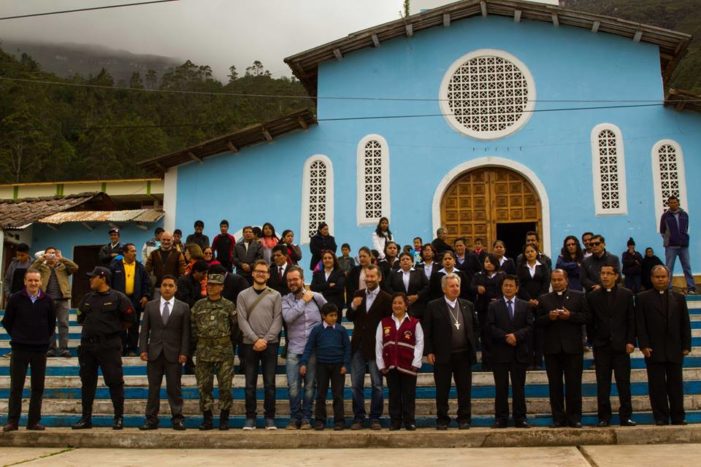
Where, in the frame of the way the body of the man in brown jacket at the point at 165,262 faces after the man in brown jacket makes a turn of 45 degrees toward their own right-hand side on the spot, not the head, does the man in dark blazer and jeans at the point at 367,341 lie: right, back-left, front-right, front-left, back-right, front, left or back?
left

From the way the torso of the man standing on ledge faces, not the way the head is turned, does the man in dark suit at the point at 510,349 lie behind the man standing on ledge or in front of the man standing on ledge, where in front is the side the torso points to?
in front

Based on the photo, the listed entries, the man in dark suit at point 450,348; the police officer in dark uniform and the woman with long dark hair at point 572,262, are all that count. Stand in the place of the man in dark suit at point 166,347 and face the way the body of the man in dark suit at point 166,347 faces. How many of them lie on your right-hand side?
1

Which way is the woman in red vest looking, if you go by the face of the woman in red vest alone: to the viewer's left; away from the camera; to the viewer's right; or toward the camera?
toward the camera

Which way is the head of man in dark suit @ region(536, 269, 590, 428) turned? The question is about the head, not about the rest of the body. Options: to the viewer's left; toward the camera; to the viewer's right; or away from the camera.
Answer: toward the camera

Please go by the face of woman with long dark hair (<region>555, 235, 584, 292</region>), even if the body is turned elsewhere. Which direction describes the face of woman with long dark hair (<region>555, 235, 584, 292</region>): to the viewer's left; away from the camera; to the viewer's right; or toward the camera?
toward the camera

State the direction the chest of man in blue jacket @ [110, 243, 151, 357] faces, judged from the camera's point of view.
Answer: toward the camera

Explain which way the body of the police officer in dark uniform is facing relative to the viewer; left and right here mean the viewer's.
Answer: facing the viewer and to the left of the viewer

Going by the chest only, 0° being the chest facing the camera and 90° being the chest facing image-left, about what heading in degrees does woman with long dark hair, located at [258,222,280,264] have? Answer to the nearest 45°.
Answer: approximately 0°

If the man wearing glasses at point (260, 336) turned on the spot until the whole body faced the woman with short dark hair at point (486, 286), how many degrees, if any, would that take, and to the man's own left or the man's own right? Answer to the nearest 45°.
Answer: approximately 90° to the man's own left

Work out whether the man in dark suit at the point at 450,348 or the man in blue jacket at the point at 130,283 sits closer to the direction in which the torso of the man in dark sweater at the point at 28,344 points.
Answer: the man in dark suit

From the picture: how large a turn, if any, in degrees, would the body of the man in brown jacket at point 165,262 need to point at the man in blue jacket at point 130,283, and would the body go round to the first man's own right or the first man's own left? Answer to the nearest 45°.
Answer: approximately 45° to the first man's own right

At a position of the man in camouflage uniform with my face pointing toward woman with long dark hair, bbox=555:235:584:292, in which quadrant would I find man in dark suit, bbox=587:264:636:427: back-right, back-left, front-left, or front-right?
front-right

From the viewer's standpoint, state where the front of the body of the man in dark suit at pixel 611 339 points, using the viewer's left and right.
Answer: facing the viewer

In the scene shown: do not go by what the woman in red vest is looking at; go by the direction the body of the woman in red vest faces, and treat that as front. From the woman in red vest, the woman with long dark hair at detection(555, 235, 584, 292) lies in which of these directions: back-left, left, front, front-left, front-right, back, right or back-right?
back-left

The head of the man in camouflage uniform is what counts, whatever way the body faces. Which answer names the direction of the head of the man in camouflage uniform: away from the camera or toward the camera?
toward the camera

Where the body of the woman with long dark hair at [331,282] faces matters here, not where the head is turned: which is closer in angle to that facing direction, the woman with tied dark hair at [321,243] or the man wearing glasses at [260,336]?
the man wearing glasses

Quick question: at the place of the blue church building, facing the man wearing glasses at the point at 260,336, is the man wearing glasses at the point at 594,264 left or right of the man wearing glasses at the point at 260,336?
left
